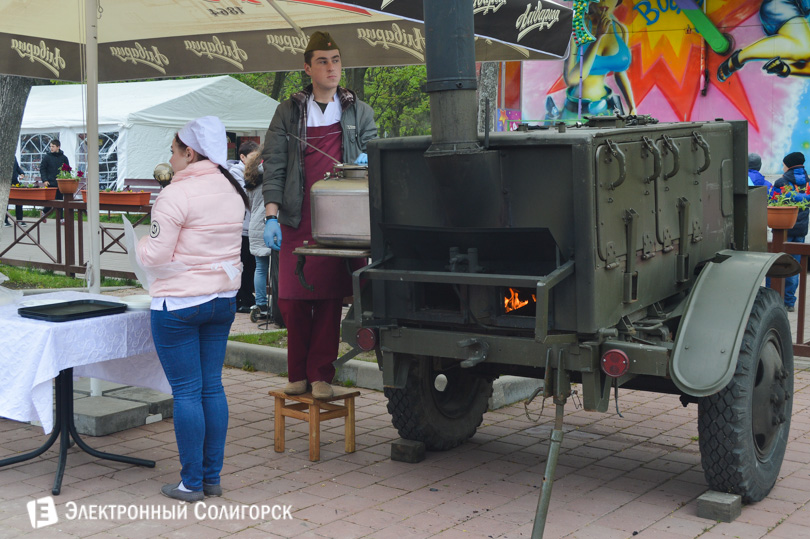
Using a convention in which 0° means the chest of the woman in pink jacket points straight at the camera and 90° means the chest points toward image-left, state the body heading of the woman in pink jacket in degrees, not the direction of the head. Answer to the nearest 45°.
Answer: approximately 135°

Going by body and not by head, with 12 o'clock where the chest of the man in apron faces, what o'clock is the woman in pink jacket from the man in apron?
The woman in pink jacket is roughly at 1 o'clock from the man in apron.

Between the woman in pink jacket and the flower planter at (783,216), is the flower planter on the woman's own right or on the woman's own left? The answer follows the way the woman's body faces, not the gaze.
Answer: on the woman's own right

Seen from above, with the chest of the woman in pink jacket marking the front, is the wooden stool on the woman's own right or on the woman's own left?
on the woman's own right

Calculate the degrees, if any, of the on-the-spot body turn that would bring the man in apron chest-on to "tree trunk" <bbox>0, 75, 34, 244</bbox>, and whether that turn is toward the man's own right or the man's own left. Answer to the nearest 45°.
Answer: approximately 135° to the man's own right

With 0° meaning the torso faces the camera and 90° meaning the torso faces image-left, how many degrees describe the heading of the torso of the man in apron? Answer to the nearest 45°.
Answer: approximately 0°

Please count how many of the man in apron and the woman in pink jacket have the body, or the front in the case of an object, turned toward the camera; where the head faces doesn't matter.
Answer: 1

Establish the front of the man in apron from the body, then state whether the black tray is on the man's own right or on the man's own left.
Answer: on the man's own right

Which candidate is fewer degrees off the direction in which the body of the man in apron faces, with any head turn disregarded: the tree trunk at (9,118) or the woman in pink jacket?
the woman in pink jacket
